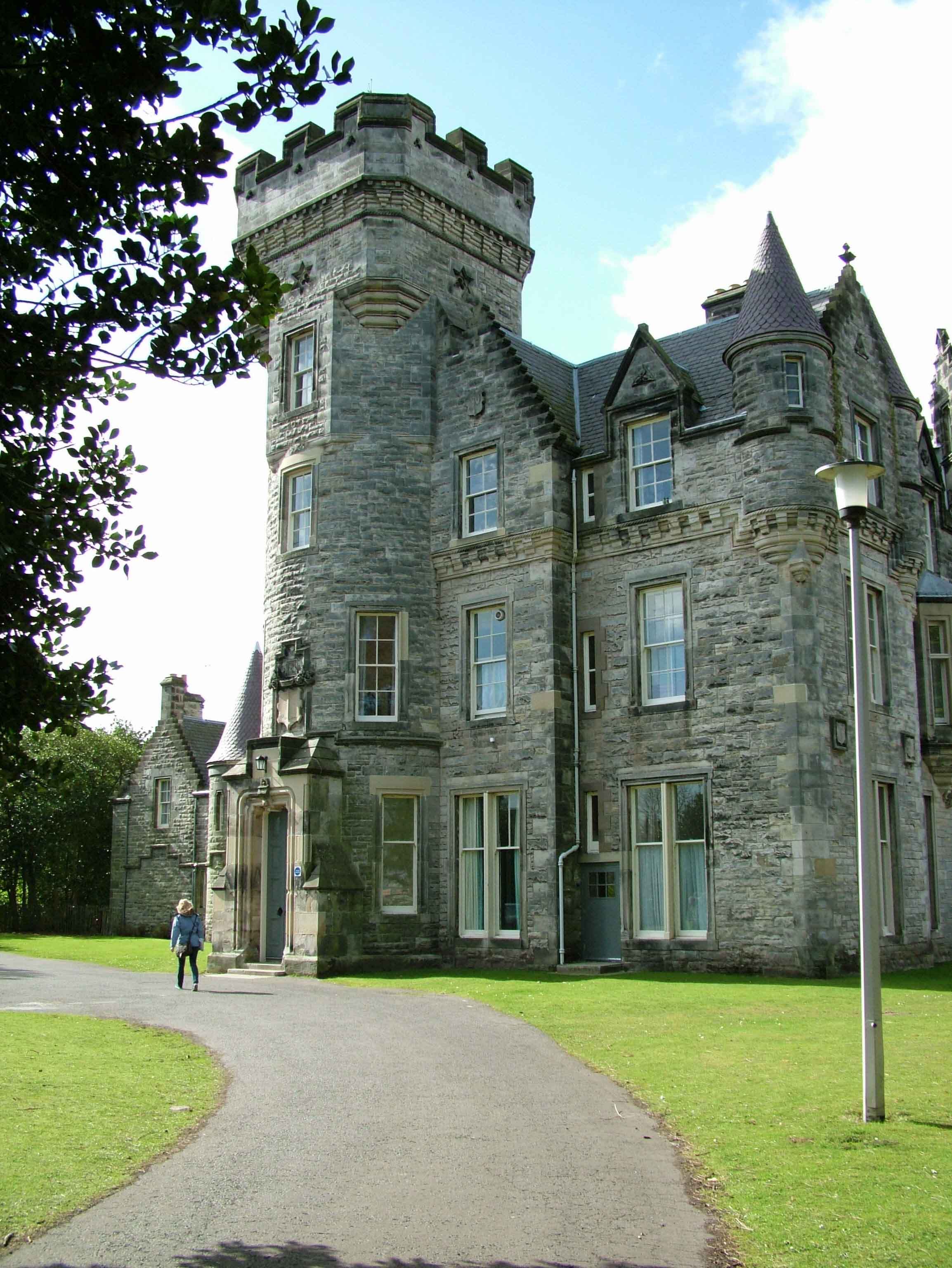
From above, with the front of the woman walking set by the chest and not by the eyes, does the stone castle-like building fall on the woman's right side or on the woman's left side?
on the woman's right side

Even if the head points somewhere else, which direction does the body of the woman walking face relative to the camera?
away from the camera

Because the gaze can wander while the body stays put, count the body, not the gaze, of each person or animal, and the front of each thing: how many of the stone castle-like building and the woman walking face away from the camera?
1

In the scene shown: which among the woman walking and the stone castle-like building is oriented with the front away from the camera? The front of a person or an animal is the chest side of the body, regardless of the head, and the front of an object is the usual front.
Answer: the woman walking
